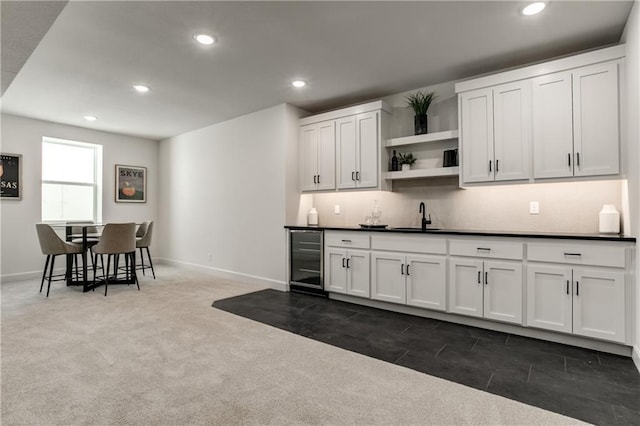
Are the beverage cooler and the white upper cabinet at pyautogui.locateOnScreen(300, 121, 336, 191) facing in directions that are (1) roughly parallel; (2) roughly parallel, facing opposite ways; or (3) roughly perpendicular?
roughly parallel

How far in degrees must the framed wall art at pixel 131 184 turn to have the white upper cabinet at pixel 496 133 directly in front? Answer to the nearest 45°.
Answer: approximately 45° to its left

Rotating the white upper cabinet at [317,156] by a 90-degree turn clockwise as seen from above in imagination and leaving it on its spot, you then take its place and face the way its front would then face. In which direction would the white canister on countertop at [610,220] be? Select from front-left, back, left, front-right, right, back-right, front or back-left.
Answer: back

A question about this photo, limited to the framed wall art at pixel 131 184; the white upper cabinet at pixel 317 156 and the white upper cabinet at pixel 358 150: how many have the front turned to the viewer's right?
0

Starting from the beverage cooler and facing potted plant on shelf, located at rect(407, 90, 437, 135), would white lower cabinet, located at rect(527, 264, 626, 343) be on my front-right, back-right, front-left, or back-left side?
front-right

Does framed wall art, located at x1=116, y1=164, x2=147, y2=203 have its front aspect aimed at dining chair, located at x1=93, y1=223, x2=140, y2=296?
yes

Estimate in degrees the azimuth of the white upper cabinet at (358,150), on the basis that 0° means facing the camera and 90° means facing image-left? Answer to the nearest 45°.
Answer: approximately 45°

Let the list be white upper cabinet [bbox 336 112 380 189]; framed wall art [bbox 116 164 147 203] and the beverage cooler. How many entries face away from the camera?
0

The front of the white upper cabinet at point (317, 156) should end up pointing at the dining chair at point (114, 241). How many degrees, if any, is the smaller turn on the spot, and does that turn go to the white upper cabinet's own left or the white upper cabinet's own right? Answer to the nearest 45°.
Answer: approximately 45° to the white upper cabinet's own right

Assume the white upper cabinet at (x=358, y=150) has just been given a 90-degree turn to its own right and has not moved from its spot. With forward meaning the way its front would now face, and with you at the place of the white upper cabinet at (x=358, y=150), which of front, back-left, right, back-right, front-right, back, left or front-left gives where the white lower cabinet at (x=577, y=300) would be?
back

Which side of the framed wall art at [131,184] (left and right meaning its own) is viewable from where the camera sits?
front

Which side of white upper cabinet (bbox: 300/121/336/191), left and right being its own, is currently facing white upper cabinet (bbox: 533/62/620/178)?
left

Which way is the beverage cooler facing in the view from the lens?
facing the viewer and to the left of the viewer

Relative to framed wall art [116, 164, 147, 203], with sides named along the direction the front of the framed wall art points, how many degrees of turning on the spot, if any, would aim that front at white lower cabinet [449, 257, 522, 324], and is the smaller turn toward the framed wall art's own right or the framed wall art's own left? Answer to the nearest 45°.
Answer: approximately 45° to the framed wall art's own left

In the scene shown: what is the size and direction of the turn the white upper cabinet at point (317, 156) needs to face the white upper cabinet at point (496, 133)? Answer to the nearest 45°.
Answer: approximately 90° to its left

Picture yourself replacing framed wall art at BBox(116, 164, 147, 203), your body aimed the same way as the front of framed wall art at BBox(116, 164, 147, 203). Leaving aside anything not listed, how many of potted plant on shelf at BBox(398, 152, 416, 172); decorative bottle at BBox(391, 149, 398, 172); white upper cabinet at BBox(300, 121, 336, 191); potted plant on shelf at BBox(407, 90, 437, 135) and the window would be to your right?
1

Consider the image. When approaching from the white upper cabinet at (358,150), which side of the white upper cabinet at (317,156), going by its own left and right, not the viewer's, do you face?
left

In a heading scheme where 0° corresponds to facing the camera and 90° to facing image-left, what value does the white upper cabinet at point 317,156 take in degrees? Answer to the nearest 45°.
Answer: approximately 45°
